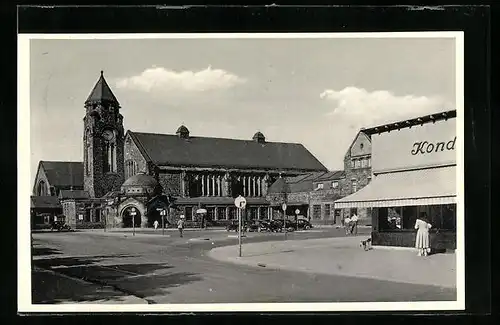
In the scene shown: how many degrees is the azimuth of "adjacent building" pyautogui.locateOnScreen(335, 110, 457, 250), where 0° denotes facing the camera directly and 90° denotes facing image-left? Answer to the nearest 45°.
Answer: approximately 45°

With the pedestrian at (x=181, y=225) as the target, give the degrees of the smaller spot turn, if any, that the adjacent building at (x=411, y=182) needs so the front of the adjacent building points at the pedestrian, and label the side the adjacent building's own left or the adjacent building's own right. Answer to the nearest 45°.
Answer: approximately 45° to the adjacent building's own right

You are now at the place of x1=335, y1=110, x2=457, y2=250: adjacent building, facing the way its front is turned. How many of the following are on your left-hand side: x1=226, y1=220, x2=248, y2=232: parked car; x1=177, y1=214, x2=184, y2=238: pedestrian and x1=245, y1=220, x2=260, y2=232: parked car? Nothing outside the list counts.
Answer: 0

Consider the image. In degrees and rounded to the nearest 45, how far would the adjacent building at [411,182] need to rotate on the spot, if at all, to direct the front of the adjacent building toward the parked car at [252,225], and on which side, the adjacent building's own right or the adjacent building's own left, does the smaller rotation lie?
approximately 45° to the adjacent building's own right
